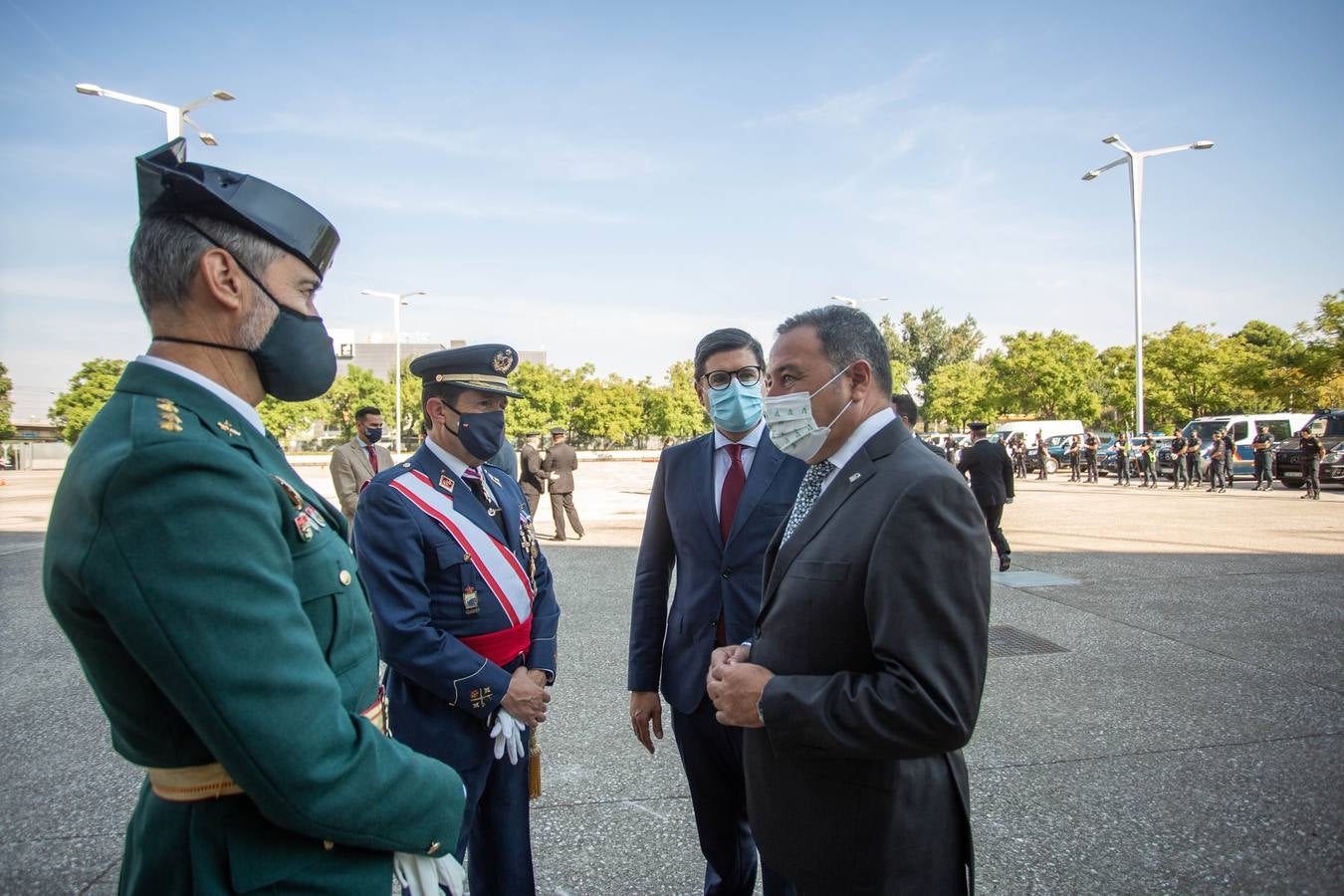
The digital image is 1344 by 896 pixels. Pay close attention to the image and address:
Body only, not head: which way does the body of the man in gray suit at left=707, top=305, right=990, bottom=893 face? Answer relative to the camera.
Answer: to the viewer's left

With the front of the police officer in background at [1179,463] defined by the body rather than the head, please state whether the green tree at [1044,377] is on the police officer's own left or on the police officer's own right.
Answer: on the police officer's own right

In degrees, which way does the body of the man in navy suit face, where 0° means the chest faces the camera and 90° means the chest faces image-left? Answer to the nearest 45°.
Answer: approximately 0°

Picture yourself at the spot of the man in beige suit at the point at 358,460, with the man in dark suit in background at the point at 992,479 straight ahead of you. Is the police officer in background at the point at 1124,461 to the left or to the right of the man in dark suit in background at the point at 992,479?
left

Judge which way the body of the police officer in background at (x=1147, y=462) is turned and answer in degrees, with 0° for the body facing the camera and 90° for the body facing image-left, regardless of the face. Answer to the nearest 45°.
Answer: approximately 45°

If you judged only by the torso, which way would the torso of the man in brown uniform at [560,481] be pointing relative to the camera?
away from the camera
